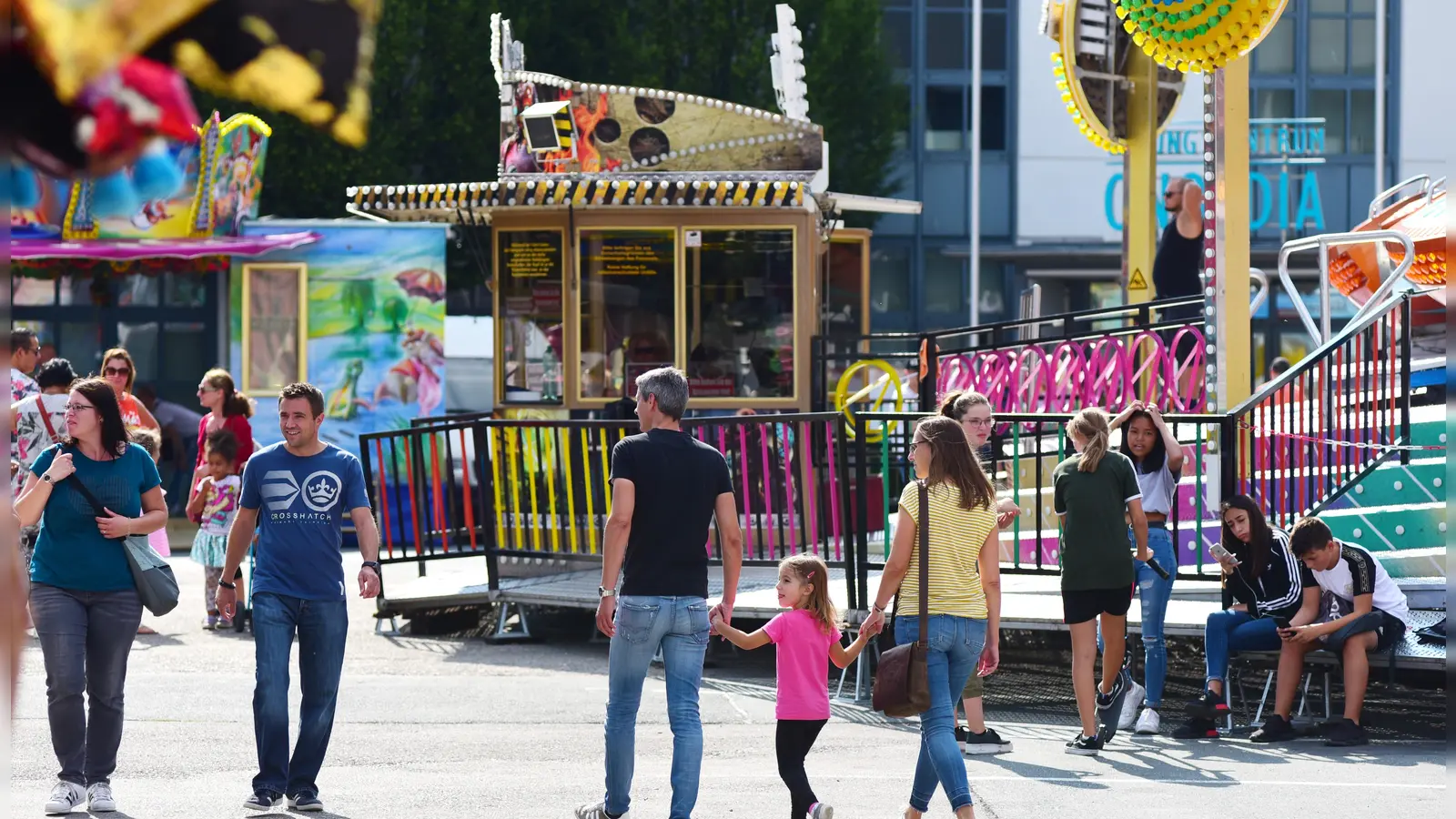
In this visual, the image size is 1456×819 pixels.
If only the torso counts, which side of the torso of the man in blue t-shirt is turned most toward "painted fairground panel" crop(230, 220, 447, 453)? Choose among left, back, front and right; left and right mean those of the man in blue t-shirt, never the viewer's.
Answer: back

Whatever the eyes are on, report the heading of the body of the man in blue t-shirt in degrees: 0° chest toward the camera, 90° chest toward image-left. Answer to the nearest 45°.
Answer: approximately 0°

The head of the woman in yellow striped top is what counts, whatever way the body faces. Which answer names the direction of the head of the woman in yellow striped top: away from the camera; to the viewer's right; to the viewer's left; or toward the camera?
to the viewer's left

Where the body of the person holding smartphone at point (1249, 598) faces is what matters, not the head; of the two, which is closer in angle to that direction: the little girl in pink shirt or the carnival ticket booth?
the little girl in pink shirt

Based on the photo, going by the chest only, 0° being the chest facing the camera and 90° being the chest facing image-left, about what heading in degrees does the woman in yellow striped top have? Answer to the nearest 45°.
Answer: approximately 135°

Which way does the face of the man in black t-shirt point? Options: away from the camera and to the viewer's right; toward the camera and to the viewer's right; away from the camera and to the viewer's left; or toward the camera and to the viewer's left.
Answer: away from the camera and to the viewer's left

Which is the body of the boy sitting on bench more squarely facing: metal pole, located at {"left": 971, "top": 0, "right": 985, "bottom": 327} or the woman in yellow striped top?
the woman in yellow striped top

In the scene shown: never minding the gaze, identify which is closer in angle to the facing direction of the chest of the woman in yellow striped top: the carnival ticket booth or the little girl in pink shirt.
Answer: the carnival ticket booth

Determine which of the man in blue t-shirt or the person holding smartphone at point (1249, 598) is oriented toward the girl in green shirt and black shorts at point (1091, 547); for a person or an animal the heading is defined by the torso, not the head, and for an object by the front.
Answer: the person holding smartphone
